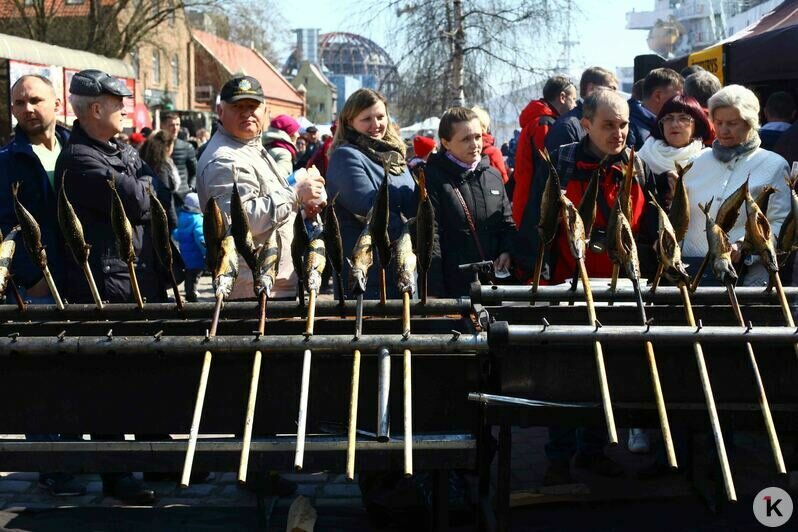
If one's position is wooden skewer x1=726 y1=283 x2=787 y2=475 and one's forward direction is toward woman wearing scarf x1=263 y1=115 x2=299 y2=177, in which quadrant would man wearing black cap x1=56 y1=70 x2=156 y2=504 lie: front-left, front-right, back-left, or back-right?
front-left

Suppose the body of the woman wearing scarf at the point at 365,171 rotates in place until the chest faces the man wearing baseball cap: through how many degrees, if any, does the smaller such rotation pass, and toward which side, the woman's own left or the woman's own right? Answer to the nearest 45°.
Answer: approximately 90° to the woman's own right

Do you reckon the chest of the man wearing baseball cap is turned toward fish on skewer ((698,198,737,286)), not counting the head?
yes

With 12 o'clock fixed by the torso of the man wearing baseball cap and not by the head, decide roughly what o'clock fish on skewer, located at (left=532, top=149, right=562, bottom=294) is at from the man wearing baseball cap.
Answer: The fish on skewer is roughly at 12 o'clock from the man wearing baseball cap.

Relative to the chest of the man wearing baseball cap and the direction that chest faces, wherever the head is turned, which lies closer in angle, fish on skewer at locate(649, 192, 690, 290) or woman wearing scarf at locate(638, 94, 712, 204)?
the fish on skewer

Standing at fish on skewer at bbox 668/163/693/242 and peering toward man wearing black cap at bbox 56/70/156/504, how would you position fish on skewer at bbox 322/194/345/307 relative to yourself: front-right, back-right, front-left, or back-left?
front-left

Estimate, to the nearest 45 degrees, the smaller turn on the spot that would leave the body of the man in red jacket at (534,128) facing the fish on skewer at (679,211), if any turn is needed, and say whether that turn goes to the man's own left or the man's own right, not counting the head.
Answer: approximately 90° to the man's own right

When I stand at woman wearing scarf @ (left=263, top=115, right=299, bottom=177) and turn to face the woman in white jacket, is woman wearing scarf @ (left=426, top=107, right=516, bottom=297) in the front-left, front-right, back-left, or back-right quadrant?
front-right

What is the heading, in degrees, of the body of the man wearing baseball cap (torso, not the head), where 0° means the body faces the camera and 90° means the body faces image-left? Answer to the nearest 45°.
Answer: approximately 315°

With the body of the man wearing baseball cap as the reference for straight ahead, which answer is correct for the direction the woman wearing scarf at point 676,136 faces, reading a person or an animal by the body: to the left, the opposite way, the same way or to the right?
to the right

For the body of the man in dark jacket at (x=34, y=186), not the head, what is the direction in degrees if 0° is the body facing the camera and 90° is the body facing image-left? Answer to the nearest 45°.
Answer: approximately 315°

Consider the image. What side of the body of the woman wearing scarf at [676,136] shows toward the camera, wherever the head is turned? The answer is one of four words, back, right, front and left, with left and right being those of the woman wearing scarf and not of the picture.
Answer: front

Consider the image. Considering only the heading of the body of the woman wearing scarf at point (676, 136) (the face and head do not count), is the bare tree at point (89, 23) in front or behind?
behind
